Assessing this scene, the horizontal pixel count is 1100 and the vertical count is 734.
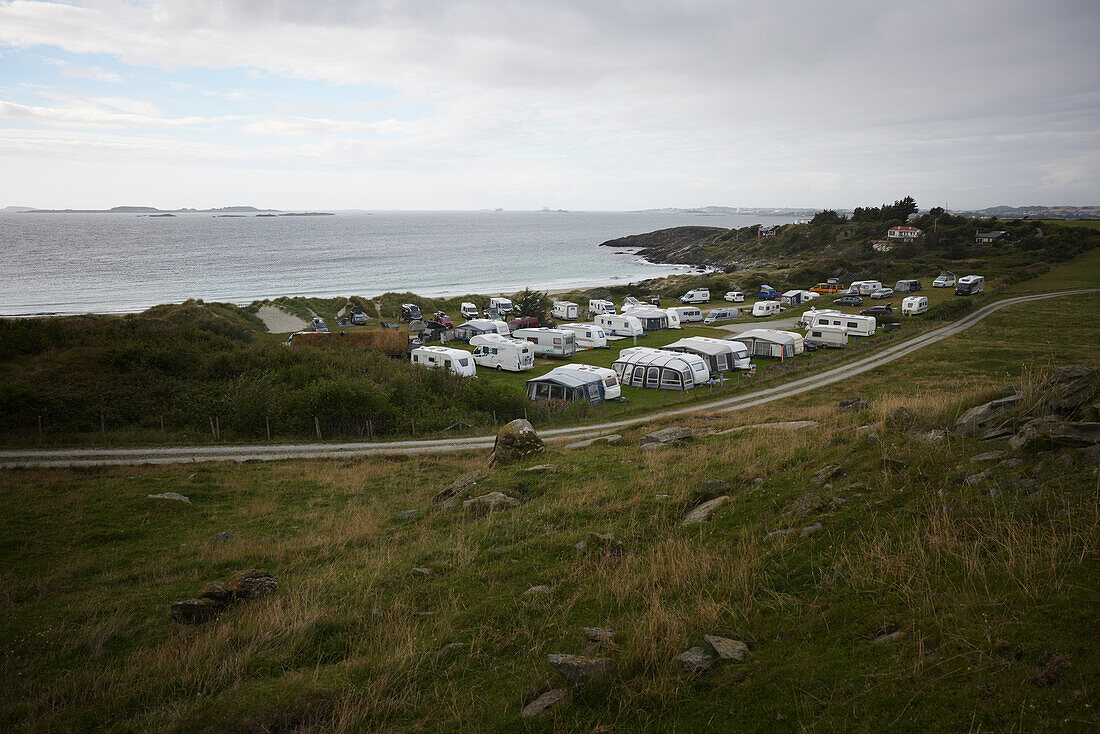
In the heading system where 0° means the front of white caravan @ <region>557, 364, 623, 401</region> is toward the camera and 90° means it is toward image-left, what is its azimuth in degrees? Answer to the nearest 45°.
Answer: approximately 315°

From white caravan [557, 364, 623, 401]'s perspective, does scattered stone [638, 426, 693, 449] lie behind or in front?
in front

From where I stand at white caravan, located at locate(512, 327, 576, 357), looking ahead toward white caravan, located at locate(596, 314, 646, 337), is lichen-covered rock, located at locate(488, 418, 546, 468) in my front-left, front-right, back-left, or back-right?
back-right
